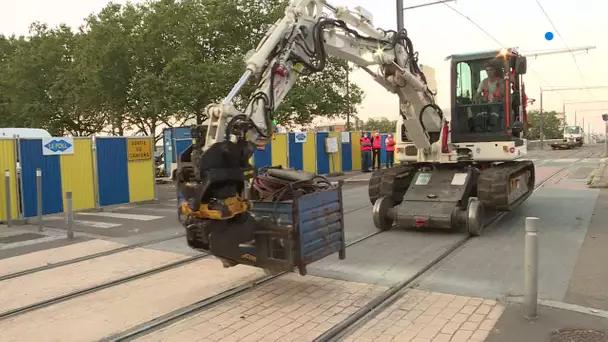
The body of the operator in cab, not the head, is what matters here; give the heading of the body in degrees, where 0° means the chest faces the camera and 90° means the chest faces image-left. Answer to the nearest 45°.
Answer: approximately 45°

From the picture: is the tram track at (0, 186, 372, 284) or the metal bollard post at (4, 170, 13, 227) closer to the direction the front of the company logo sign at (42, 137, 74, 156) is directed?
the tram track

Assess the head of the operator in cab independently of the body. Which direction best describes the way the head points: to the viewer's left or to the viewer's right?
to the viewer's left

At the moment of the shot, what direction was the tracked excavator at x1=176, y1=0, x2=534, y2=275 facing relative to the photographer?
facing the viewer and to the left of the viewer

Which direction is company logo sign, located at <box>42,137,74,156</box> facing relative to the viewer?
toward the camera

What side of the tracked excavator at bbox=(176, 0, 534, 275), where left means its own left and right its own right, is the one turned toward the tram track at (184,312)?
front

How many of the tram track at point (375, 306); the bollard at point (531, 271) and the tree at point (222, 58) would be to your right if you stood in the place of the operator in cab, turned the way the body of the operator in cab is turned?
1

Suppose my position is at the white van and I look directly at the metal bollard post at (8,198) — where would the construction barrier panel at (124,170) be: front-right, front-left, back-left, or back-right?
front-left

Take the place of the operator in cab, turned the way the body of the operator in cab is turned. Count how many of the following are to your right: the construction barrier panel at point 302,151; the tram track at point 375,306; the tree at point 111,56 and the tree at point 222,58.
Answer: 3

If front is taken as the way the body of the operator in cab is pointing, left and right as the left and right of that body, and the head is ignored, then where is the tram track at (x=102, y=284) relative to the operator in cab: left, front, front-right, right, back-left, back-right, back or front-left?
front
